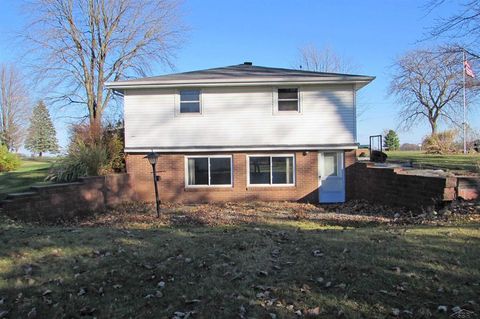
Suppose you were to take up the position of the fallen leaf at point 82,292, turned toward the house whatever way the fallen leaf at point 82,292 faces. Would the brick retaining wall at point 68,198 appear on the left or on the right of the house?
left

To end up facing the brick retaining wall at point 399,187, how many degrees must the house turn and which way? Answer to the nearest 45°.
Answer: approximately 45° to its left

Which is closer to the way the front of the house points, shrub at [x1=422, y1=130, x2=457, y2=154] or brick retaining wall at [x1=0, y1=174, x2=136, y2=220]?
the brick retaining wall

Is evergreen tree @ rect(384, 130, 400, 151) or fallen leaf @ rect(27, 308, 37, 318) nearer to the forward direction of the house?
the fallen leaf

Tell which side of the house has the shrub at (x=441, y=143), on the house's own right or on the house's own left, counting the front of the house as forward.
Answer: on the house's own left

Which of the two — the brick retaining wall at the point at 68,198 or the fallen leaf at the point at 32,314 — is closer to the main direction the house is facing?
the fallen leaf

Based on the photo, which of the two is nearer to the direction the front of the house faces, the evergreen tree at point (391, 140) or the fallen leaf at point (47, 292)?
the fallen leaf
